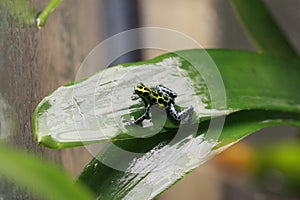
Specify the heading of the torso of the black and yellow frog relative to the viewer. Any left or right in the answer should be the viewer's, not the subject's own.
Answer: facing to the left of the viewer
